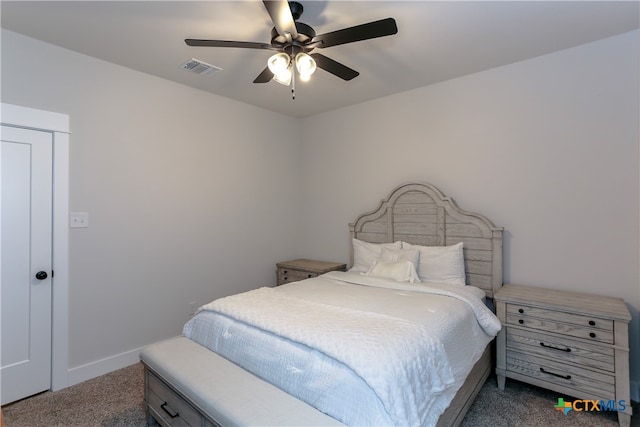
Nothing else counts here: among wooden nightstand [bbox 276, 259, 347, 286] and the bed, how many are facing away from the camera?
0

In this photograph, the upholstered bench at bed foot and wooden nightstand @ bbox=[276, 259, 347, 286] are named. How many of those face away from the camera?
0

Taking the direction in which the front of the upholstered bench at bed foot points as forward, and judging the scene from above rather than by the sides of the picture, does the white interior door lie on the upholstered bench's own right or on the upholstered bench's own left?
on the upholstered bench's own right

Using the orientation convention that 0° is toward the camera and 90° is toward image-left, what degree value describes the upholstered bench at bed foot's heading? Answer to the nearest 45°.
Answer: approximately 45°

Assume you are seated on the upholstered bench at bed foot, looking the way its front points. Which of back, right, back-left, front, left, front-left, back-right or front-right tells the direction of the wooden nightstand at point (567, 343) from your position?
back-left

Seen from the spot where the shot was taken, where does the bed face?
facing the viewer and to the left of the viewer

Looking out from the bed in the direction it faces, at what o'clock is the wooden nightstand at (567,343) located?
The wooden nightstand is roughly at 7 o'clock from the bed.

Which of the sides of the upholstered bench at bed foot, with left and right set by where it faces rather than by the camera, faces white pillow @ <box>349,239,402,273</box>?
back

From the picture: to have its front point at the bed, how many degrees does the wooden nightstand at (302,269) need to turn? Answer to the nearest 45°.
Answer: approximately 45° to its left

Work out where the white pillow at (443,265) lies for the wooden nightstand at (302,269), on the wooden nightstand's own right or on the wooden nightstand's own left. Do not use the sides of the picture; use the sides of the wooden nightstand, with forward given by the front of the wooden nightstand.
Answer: on the wooden nightstand's own left

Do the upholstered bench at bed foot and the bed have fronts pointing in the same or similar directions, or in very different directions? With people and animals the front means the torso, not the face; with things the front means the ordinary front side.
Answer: same or similar directions

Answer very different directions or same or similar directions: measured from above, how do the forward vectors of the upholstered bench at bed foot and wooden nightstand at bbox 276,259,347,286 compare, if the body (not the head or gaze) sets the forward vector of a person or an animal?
same or similar directions

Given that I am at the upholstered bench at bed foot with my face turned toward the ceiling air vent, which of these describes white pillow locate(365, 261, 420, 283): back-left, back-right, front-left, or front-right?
front-right

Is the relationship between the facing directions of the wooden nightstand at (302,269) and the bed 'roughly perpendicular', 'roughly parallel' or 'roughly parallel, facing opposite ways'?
roughly parallel
